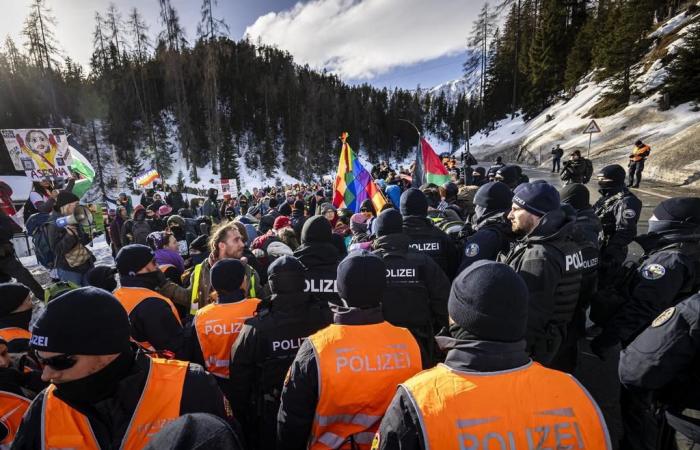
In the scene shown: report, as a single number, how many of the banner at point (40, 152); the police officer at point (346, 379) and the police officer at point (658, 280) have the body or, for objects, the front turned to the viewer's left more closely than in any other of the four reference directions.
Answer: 1

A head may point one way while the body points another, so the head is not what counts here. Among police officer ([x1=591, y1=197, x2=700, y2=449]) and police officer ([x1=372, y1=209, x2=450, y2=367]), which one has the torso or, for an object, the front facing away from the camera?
police officer ([x1=372, y1=209, x2=450, y2=367])

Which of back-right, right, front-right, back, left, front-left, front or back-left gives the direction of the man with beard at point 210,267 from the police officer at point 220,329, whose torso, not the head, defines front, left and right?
front

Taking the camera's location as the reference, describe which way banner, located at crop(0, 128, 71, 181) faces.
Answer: facing the viewer

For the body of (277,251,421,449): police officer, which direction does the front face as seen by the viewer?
away from the camera

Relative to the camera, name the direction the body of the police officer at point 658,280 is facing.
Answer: to the viewer's left

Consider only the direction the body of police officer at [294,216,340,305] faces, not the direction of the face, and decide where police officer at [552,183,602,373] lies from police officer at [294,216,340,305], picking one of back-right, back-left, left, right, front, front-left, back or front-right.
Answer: right

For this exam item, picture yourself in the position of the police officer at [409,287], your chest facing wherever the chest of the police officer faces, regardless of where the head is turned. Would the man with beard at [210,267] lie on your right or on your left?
on your left

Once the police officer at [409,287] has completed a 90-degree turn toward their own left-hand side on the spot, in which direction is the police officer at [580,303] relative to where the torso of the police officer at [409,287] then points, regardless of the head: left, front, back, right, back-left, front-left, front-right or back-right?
back

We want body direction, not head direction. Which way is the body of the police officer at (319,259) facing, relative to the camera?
away from the camera

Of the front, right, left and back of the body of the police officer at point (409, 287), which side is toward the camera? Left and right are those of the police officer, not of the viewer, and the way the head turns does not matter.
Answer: back

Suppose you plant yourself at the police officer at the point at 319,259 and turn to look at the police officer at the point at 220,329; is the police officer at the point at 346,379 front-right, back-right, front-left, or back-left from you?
front-left

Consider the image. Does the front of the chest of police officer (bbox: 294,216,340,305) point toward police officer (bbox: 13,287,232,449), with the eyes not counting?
no

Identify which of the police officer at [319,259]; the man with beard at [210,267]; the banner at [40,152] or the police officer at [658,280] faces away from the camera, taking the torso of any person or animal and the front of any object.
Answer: the police officer at [319,259]

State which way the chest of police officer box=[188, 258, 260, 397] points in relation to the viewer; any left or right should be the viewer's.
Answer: facing away from the viewer

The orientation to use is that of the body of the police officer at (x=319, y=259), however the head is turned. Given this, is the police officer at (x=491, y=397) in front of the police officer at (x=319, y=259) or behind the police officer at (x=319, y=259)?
behind

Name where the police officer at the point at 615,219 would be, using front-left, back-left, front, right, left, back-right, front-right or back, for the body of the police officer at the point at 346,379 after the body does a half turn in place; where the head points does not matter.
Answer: back-left

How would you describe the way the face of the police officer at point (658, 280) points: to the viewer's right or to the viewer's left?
to the viewer's left

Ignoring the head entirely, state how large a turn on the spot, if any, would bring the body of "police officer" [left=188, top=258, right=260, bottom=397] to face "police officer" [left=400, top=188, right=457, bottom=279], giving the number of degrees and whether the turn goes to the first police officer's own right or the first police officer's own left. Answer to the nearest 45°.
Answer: approximately 90° to the first police officer's own right

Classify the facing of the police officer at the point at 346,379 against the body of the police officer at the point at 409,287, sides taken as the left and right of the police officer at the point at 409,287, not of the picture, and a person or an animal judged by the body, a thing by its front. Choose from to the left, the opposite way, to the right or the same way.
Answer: the same way
